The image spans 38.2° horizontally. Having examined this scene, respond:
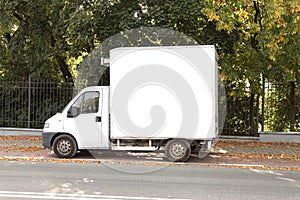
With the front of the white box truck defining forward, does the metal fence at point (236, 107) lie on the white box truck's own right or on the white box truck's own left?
on the white box truck's own right

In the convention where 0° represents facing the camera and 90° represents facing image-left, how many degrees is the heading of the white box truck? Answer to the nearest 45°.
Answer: approximately 90°

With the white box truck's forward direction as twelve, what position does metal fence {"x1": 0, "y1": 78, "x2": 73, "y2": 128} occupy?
The metal fence is roughly at 2 o'clock from the white box truck.
